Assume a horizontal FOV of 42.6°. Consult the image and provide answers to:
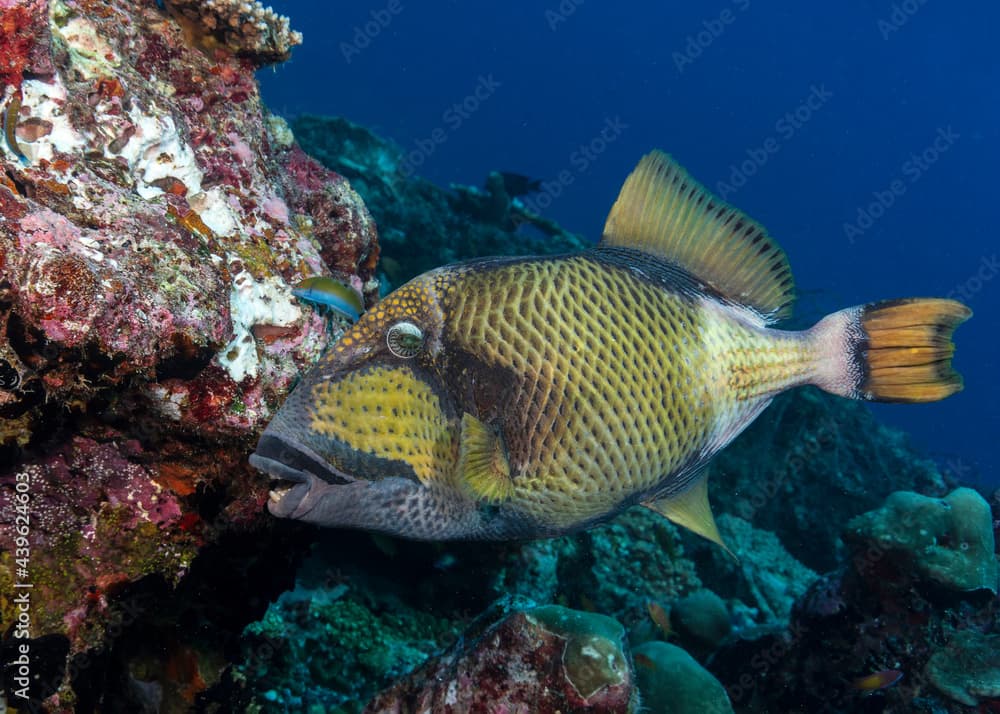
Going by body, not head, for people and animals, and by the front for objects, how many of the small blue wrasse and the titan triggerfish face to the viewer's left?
2

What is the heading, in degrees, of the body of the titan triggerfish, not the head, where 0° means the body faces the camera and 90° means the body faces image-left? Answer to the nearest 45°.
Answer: approximately 90°

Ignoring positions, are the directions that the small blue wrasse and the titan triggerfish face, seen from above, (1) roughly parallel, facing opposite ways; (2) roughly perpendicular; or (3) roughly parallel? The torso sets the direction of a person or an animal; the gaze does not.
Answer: roughly parallel

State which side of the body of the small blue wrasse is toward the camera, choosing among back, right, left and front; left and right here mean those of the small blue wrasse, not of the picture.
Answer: left
